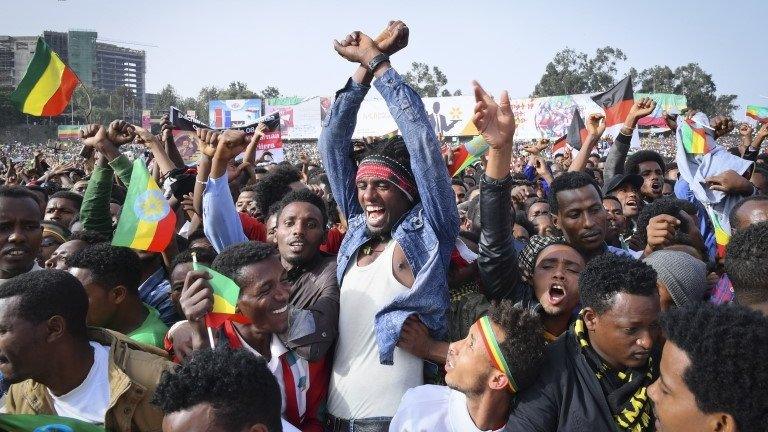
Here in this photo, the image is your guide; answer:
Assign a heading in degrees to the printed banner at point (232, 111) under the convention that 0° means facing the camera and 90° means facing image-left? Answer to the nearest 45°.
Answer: approximately 0°

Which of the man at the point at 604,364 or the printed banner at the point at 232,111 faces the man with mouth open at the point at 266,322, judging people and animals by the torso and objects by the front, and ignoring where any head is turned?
the printed banner

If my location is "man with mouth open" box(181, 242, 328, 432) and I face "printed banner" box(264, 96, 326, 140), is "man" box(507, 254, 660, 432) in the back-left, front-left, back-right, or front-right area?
back-right

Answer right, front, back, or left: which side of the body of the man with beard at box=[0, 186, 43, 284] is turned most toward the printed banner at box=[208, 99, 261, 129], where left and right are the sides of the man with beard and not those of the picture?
back

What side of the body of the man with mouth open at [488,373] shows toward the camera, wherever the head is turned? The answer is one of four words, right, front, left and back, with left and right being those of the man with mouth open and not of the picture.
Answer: left
